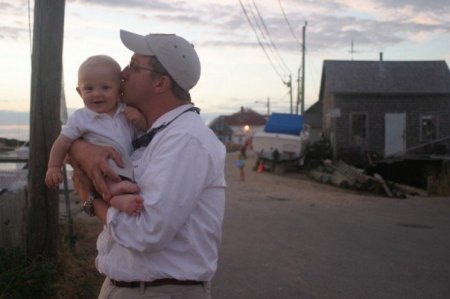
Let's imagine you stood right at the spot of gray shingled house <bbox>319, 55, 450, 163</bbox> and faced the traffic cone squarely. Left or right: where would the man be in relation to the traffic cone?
left

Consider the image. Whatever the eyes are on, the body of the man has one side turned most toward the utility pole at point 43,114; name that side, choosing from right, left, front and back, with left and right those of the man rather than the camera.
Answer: right

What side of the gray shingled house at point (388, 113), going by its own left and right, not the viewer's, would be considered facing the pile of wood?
front

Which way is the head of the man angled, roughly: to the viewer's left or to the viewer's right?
to the viewer's left

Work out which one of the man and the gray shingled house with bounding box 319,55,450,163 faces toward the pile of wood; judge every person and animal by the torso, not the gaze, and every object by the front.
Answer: the gray shingled house

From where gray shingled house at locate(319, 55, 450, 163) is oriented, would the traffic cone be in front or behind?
in front
